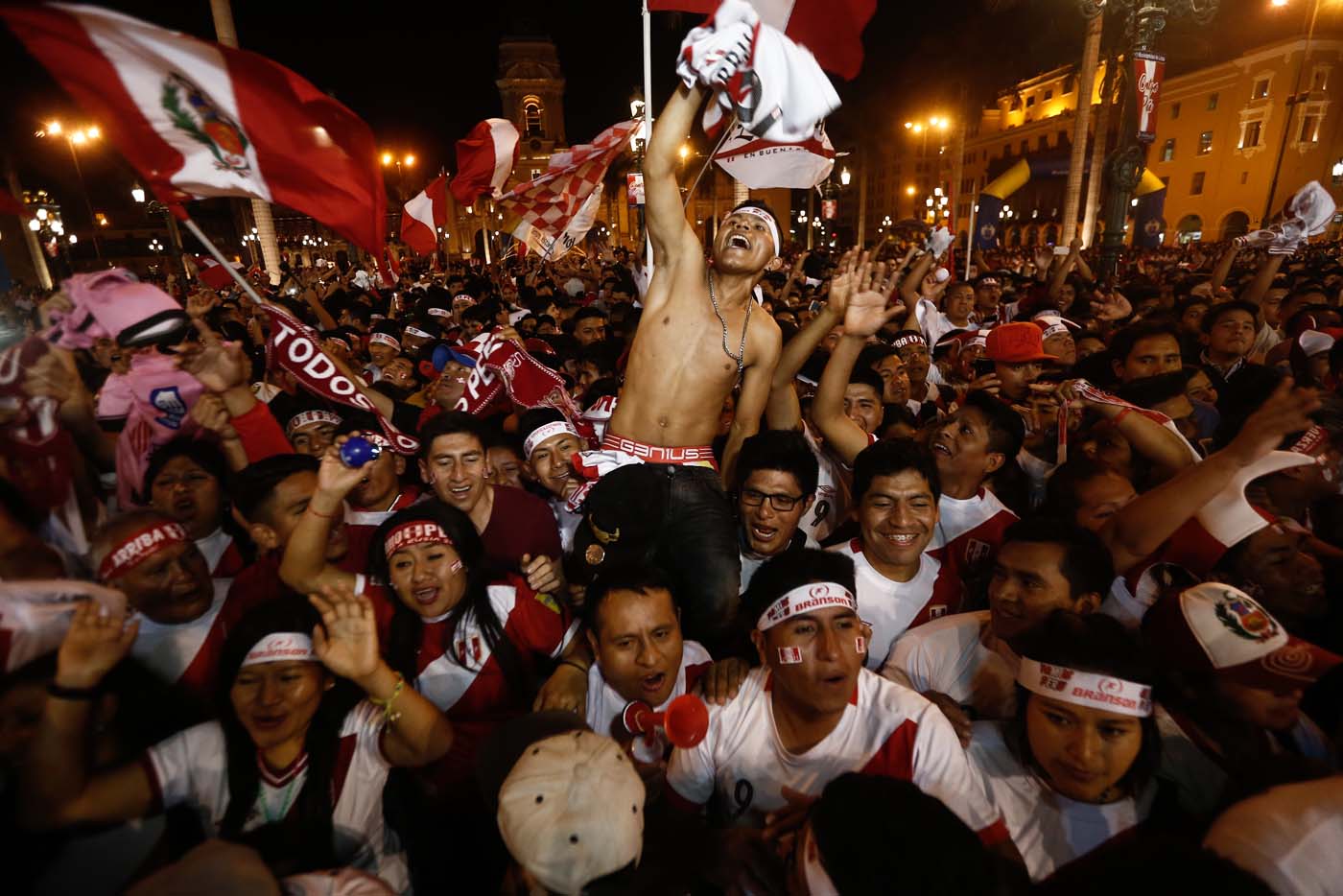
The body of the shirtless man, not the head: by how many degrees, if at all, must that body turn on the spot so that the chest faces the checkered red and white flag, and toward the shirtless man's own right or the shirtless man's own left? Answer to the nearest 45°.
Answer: approximately 180°

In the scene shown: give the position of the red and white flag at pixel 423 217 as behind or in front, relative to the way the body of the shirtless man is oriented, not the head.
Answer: behind

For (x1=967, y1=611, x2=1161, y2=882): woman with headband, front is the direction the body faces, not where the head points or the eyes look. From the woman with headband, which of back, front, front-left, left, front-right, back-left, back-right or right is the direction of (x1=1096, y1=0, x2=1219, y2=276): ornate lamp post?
back

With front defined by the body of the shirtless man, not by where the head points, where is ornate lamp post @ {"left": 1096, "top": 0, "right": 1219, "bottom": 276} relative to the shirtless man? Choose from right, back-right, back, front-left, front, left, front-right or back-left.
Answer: back-left

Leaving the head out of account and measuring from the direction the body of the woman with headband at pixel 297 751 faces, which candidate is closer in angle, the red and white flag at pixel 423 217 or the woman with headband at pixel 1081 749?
the woman with headband

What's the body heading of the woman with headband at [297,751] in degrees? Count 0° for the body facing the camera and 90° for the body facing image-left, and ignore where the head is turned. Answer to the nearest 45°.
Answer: approximately 0°

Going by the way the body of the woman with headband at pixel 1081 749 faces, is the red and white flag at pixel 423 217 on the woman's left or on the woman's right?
on the woman's right

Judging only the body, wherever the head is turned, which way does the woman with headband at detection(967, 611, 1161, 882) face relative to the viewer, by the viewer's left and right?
facing the viewer

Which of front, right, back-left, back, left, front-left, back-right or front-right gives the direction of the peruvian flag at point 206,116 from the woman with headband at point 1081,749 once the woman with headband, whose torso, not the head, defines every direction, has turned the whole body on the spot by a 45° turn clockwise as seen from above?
front-right

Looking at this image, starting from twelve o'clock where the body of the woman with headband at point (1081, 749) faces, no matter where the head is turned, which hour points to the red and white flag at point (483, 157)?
The red and white flag is roughly at 4 o'clock from the woman with headband.

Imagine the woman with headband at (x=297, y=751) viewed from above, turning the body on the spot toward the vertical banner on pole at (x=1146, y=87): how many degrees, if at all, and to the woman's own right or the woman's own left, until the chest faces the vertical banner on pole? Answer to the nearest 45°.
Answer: approximately 90° to the woman's own left

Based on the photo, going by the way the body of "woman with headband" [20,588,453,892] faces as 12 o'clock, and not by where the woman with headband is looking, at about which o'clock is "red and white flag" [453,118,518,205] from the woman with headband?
The red and white flag is roughly at 7 o'clock from the woman with headband.
